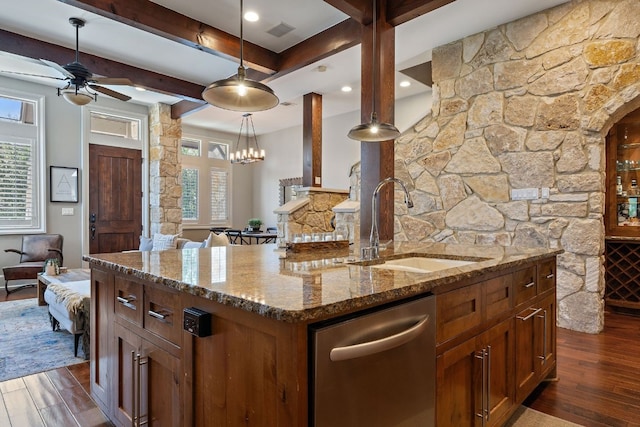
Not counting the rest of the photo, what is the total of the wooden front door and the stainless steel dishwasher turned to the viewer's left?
0

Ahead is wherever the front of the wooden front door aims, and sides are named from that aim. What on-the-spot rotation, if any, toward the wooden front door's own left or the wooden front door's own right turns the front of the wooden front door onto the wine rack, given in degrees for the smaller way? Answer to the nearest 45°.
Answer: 0° — it already faces it

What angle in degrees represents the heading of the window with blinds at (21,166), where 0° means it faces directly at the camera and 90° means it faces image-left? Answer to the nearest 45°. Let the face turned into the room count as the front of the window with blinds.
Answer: approximately 315°

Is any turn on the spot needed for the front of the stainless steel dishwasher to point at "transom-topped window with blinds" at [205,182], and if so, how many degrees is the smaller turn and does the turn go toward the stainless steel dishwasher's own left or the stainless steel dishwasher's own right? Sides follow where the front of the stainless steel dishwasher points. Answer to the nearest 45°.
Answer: approximately 180°

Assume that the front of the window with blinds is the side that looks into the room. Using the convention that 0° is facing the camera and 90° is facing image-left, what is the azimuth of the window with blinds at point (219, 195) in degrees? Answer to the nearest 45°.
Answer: approximately 315°

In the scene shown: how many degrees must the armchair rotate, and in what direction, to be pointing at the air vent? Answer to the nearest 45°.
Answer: approximately 90° to its left

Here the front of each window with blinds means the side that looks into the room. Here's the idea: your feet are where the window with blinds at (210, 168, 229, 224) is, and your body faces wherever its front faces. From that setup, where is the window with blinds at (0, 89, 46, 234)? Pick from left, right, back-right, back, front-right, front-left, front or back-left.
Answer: right

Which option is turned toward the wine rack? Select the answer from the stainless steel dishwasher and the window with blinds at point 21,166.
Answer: the window with blinds
